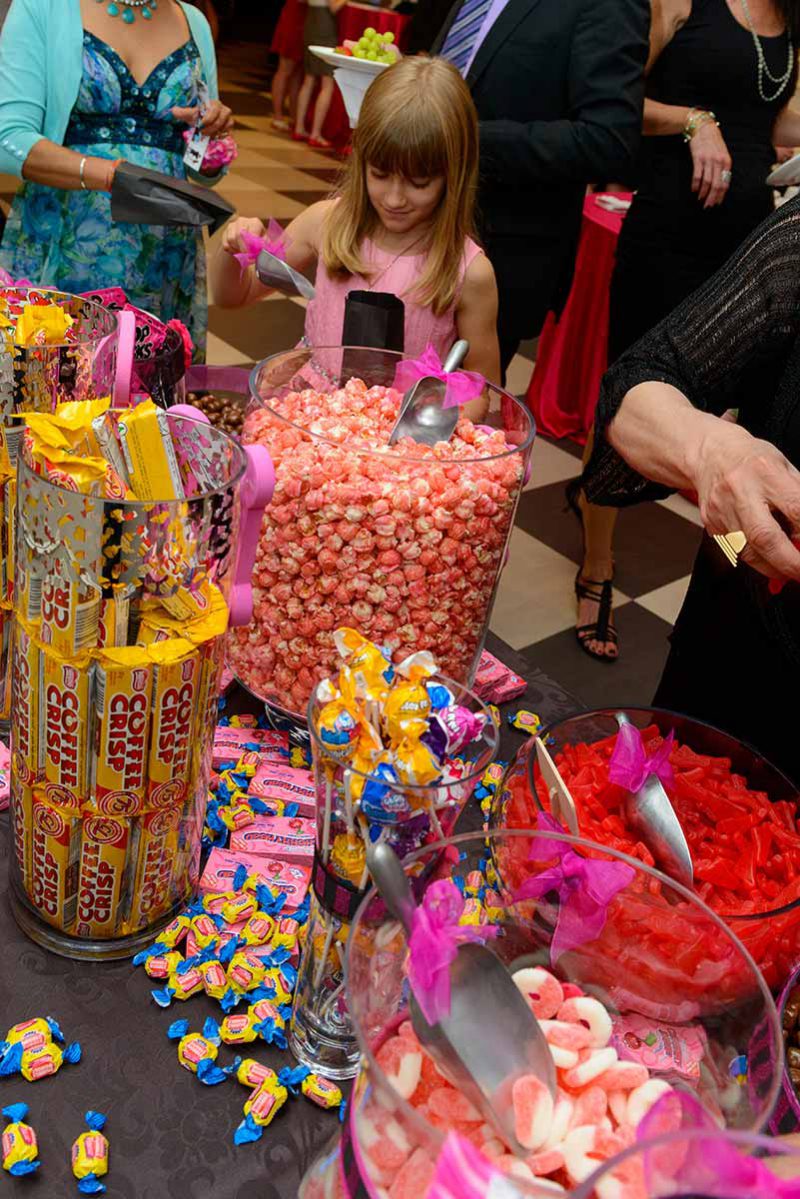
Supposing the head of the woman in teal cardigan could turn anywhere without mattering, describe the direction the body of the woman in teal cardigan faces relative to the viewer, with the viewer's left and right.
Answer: facing the viewer and to the right of the viewer

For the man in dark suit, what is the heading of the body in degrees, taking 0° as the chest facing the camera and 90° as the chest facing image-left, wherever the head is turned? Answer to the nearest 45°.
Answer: approximately 45°

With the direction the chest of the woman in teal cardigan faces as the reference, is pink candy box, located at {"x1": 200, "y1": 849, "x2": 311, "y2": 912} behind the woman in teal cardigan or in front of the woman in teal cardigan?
in front

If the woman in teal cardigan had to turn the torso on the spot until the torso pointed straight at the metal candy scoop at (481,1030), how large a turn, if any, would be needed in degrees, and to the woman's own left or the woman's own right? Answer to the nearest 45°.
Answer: approximately 45° to the woman's own right

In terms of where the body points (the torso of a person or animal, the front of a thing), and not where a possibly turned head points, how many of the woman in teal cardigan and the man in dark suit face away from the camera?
0

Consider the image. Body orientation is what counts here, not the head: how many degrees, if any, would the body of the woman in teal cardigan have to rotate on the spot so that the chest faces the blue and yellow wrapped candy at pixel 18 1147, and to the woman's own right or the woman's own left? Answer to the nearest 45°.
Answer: approximately 45° to the woman's own right

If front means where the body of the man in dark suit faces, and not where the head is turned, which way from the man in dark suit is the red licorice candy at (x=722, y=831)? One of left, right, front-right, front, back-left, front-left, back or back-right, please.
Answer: front-left
